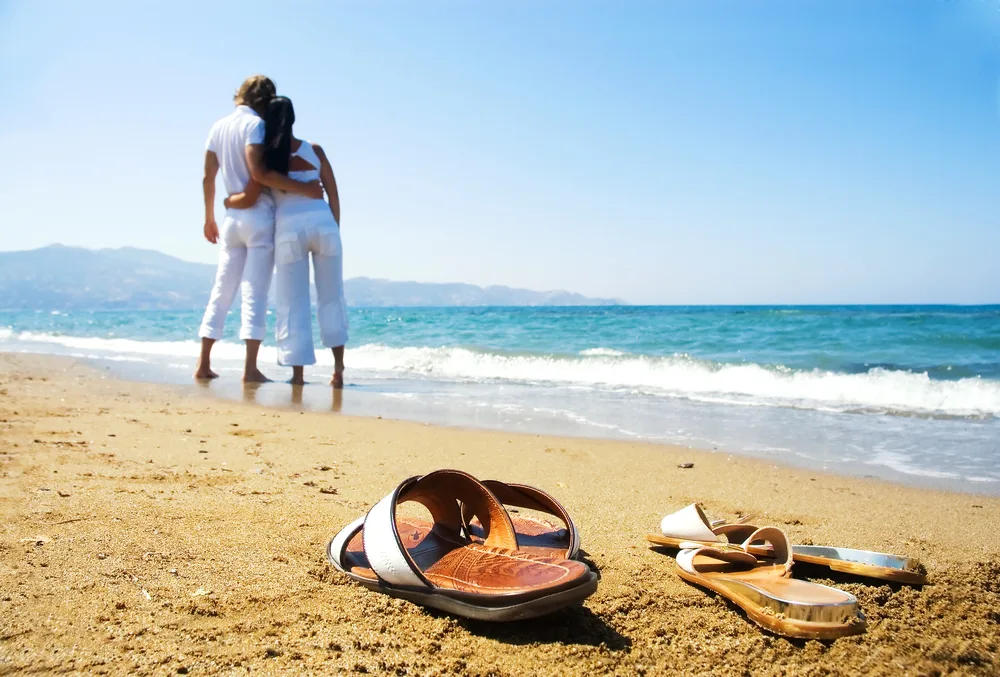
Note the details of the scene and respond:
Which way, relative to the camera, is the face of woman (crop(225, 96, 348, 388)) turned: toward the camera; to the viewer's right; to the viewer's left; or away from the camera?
away from the camera

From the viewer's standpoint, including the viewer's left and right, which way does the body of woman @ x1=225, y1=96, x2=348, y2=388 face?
facing away from the viewer

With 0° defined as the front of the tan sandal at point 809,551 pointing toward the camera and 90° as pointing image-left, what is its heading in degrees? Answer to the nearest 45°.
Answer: approximately 135°

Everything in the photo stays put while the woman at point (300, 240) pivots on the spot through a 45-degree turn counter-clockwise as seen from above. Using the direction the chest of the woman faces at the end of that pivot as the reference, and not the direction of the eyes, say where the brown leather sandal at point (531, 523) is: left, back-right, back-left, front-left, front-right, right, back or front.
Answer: back-left
